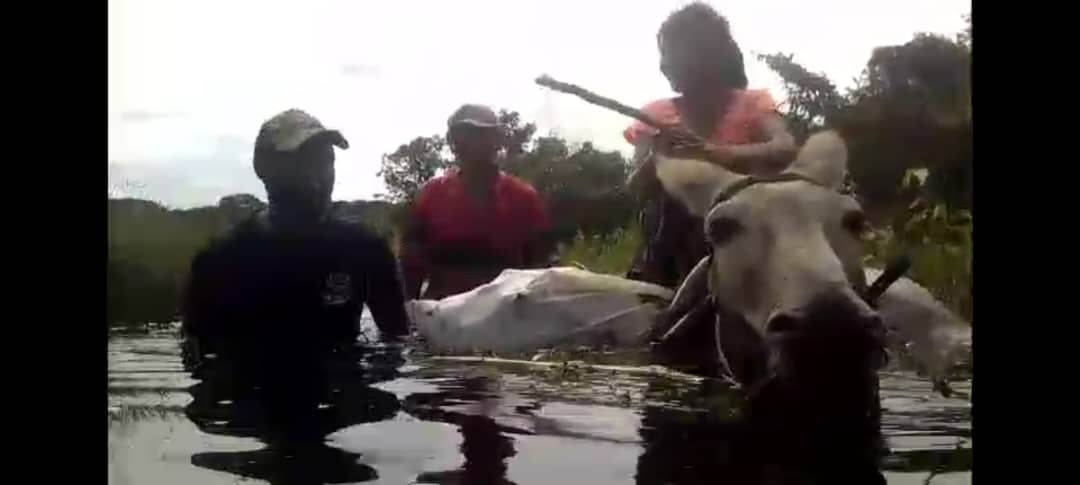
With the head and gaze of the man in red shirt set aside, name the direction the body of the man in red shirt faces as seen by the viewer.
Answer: toward the camera

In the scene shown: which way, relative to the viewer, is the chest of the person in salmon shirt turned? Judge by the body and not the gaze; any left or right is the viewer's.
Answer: facing the viewer and to the left of the viewer
